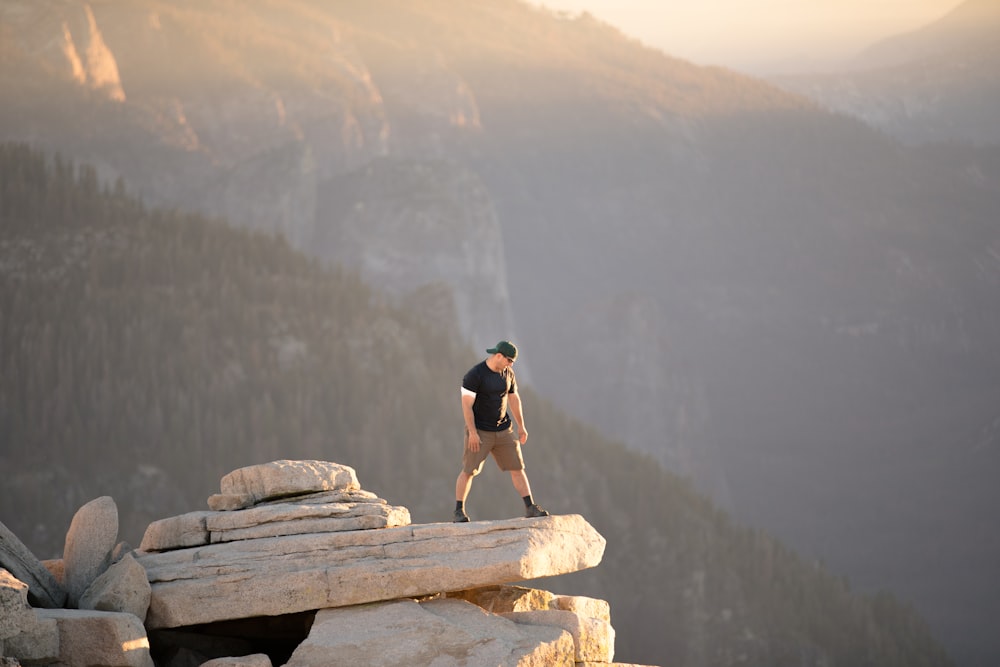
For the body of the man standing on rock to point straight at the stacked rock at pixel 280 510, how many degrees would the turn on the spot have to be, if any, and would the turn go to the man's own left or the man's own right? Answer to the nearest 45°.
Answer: approximately 135° to the man's own right

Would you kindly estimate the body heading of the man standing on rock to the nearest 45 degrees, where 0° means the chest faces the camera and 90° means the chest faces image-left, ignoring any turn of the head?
approximately 315°

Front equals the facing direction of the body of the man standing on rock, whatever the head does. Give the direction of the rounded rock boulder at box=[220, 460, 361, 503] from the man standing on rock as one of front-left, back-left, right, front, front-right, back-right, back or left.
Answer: back-right

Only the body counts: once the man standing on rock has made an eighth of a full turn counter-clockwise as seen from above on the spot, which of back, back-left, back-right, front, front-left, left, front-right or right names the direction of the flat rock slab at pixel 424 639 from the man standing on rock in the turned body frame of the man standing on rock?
right
